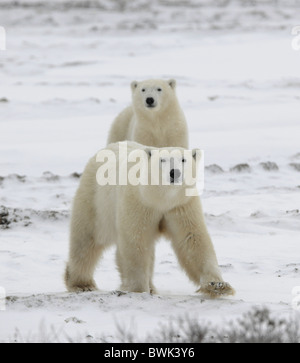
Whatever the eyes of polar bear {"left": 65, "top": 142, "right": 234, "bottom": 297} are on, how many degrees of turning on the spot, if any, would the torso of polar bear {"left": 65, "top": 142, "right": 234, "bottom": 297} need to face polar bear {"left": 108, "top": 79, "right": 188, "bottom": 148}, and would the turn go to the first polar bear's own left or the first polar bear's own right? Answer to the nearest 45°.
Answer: approximately 135° to the first polar bear's own left

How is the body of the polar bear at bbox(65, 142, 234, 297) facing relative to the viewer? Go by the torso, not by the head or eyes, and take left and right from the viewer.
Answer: facing the viewer and to the right of the viewer
